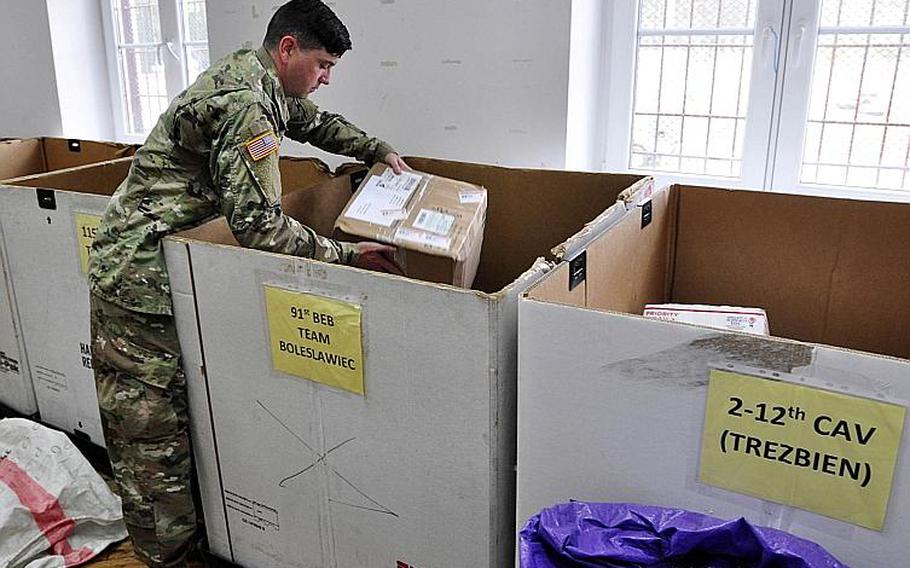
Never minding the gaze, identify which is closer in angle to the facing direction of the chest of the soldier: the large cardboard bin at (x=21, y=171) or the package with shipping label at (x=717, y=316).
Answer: the package with shipping label

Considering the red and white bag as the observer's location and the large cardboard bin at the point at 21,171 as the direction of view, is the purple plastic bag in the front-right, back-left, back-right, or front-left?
back-right

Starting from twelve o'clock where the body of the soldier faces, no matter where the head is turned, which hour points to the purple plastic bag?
The purple plastic bag is roughly at 2 o'clock from the soldier.

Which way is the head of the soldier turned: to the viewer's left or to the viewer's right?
to the viewer's right

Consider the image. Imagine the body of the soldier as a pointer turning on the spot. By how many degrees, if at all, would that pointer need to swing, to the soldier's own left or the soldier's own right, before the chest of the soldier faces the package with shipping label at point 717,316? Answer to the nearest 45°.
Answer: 0° — they already face it

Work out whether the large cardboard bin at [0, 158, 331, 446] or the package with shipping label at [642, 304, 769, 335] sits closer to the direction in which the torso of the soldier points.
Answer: the package with shipping label

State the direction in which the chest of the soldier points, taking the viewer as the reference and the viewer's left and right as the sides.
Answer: facing to the right of the viewer

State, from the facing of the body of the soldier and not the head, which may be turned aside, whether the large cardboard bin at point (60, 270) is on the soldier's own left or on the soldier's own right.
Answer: on the soldier's own left
